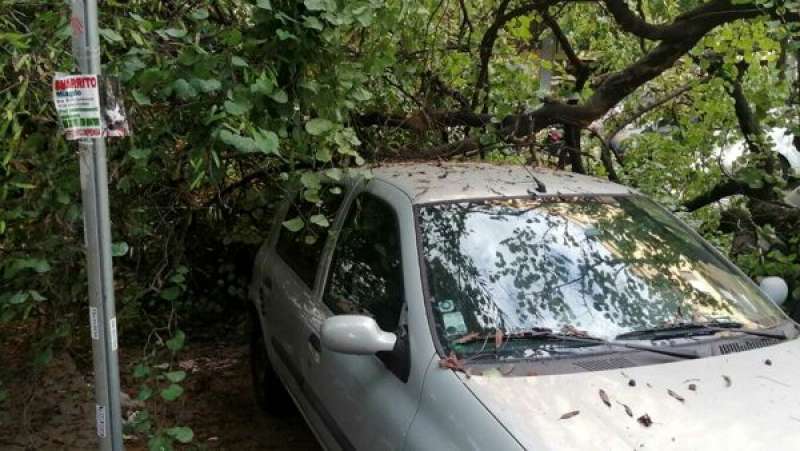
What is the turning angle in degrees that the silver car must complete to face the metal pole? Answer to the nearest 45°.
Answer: approximately 90° to its right

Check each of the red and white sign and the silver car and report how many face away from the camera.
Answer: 0

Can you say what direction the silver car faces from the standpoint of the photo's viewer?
facing the viewer and to the right of the viewer

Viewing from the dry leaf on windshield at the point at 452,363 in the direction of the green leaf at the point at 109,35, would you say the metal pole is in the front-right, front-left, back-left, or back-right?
front-left

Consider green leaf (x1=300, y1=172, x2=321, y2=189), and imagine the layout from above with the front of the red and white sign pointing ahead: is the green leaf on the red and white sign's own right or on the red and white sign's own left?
on the red and white sign's own left

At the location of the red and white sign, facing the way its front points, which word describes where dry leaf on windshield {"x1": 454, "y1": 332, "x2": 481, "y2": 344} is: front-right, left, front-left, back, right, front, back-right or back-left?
left

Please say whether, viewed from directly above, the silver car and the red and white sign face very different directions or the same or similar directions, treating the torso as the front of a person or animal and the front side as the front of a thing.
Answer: same or similar directions

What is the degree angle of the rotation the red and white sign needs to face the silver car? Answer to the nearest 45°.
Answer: approximately 90° to its left

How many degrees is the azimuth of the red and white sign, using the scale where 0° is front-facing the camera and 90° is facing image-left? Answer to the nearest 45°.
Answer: approximately 0°

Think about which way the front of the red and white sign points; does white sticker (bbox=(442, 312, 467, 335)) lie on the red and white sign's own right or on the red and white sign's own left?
on the red and white sign's own left
